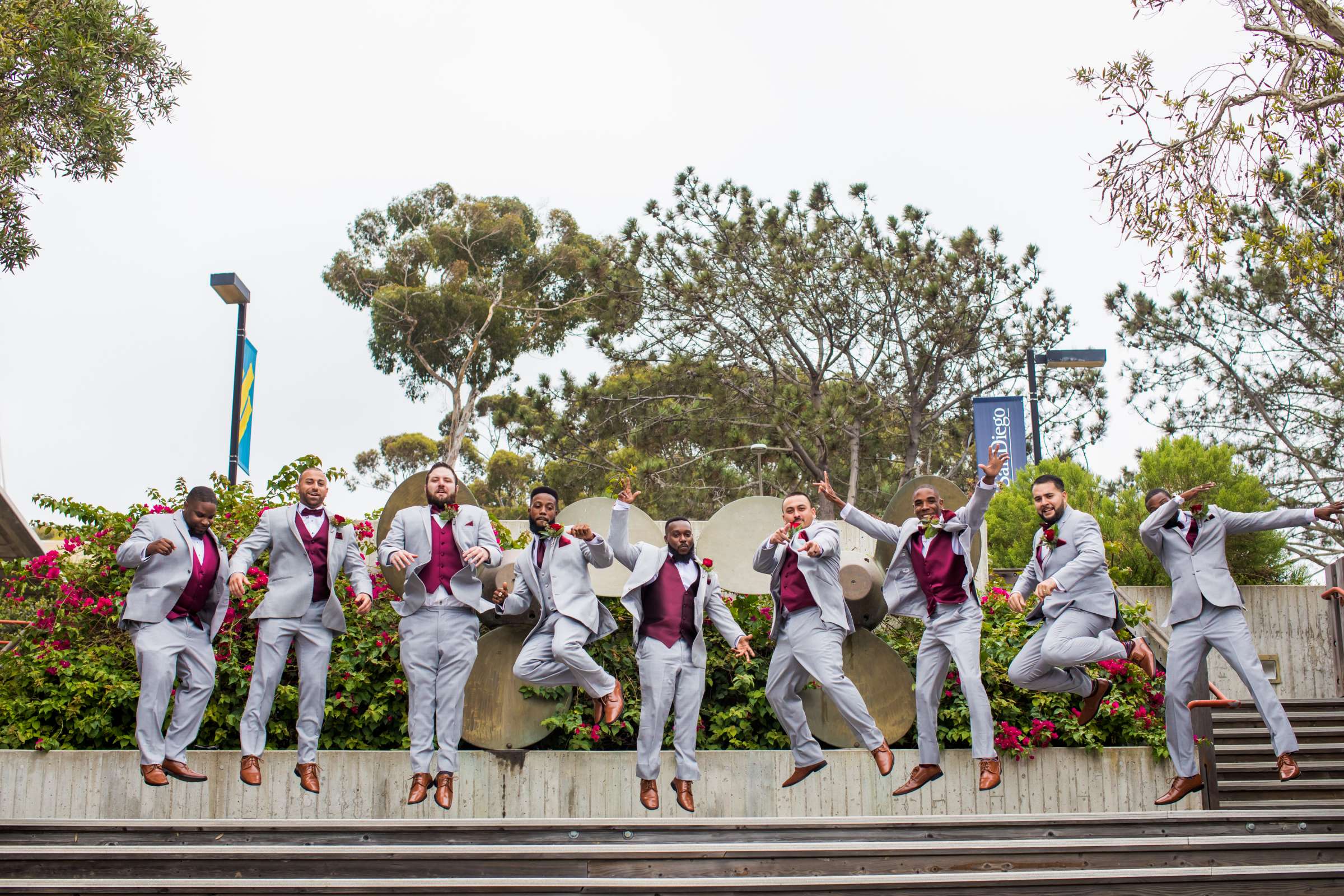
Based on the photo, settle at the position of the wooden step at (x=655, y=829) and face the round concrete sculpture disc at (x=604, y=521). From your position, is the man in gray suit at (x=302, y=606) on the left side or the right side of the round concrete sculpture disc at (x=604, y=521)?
left

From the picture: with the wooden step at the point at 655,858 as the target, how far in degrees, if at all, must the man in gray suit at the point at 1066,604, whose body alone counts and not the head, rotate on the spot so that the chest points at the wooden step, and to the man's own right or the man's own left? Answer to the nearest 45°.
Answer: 0° — they already face it

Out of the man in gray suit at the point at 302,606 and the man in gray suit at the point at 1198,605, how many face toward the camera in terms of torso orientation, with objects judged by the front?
2

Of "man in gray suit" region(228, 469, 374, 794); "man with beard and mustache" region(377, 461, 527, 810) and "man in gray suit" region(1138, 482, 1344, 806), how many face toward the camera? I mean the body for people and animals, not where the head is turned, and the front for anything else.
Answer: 3

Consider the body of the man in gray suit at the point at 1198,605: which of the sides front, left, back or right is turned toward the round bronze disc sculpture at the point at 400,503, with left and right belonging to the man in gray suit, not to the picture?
right

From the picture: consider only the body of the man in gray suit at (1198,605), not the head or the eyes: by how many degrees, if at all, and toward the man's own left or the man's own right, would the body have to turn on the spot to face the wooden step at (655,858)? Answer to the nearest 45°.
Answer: approximately 45° to the man's own right

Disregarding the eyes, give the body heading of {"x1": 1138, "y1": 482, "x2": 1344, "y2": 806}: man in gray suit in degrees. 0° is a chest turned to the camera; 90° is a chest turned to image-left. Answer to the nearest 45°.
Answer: approximately 0°

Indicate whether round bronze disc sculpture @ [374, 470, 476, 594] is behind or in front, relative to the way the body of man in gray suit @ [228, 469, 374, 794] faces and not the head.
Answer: behind

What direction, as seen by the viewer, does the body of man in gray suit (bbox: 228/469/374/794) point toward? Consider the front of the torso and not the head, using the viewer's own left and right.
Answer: facing the viewer

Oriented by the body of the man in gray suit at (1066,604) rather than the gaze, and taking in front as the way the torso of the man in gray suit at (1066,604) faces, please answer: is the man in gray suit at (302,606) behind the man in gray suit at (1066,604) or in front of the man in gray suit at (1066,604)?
in front

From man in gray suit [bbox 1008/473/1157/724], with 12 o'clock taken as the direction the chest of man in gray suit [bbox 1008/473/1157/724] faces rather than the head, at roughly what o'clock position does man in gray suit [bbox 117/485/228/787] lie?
man in gray suit [bbox 117/485/228/787] is roughly at 1 o'clock from man in gray suit [bbox 1008/473/1157/724].
